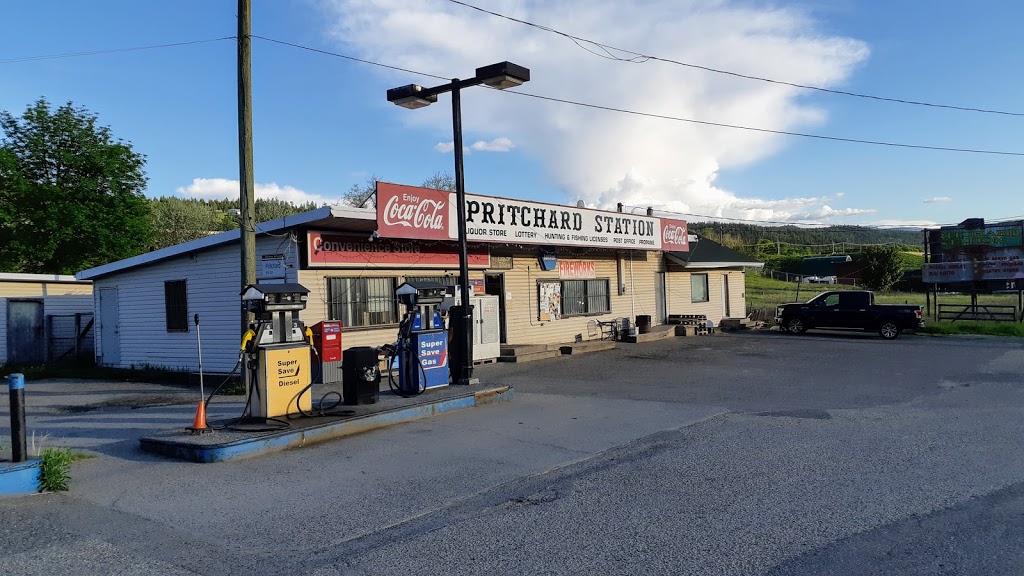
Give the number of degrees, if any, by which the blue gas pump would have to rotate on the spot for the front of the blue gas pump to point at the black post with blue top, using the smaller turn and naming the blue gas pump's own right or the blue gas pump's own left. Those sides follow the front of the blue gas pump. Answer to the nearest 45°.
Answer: approximately 90° to the blue gas pump's own right

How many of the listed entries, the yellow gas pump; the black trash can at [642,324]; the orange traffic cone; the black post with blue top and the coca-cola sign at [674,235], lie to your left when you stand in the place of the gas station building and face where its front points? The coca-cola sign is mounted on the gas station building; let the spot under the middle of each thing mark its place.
2

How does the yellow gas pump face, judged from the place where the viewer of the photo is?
facing the viewer and to the right of the viewer

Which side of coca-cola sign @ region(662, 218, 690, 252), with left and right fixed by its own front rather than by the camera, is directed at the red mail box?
right

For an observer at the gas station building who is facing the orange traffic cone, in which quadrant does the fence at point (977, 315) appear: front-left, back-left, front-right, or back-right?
back-left

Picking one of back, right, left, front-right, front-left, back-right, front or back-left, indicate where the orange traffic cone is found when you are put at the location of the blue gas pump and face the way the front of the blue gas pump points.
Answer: right

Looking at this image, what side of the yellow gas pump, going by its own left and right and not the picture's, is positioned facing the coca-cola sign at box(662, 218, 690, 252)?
left

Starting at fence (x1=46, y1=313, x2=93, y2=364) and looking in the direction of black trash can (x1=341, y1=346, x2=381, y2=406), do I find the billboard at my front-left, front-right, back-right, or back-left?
front-left

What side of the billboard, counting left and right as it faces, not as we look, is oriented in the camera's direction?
front

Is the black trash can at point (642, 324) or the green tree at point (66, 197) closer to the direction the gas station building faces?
the black trash can

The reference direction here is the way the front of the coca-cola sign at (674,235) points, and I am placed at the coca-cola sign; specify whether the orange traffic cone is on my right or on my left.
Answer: on my right

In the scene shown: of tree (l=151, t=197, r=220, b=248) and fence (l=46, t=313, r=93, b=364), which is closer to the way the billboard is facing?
the fence
